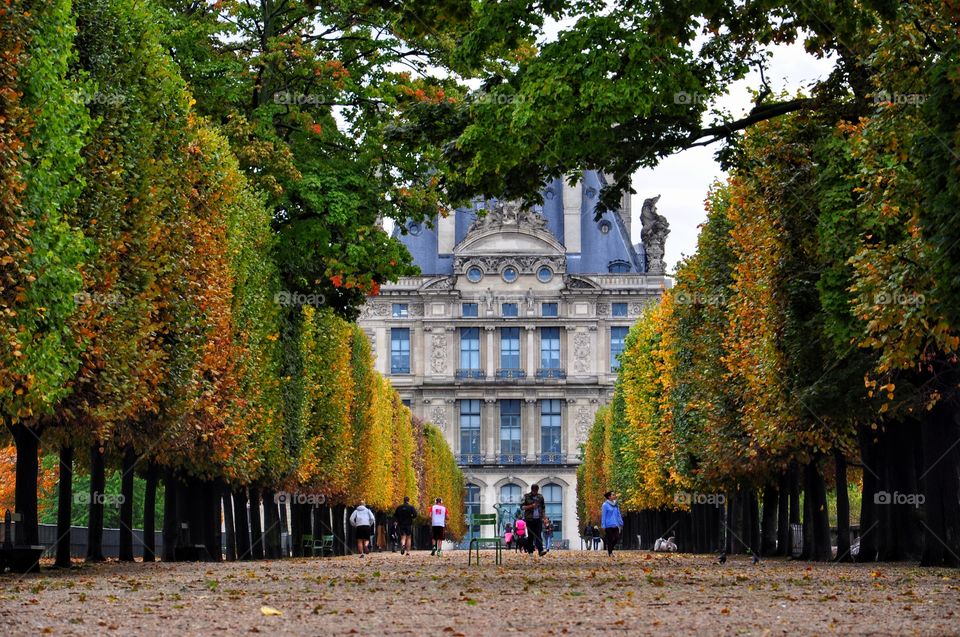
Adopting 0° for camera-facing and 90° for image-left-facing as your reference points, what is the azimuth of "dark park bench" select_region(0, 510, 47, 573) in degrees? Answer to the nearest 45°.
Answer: approximately 270°
